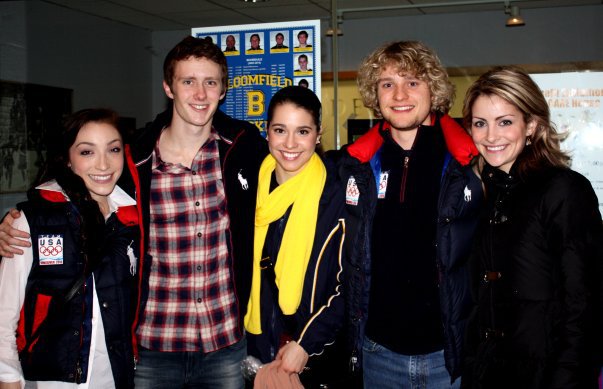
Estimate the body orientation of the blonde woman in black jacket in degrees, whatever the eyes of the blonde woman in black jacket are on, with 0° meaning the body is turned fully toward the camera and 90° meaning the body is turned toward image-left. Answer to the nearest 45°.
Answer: approximately 45°

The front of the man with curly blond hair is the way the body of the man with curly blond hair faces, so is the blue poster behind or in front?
behind

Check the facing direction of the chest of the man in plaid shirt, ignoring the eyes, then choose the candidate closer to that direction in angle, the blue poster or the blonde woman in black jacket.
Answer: the blonde woman in black jacket

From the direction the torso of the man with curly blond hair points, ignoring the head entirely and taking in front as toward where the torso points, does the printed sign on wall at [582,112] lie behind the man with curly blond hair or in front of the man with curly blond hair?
behind

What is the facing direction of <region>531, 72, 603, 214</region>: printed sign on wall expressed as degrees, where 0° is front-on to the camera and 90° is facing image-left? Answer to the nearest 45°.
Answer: approximately 0°

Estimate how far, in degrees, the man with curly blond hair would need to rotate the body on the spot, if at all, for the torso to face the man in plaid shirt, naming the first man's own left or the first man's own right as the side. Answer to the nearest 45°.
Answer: approximately 90° to the first man's own right
